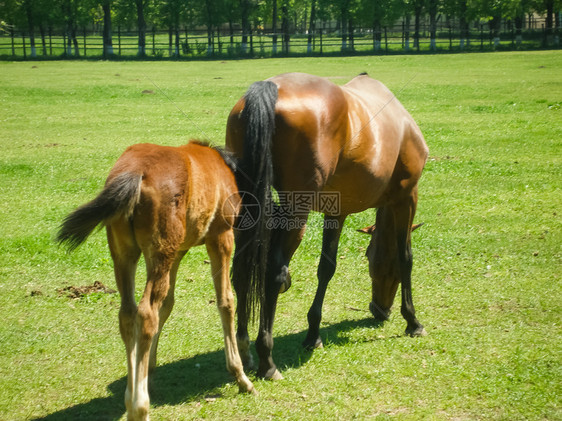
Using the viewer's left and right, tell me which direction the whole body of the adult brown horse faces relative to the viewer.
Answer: facing away from the viewer and to the right of the viewer
